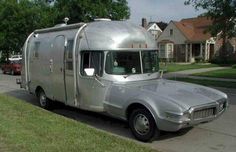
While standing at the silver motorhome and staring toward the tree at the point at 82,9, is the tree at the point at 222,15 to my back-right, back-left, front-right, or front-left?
front-right

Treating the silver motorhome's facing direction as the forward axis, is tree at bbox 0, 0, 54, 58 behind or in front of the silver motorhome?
behind

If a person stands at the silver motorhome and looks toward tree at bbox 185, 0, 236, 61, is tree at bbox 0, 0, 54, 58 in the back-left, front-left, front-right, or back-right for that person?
front-left

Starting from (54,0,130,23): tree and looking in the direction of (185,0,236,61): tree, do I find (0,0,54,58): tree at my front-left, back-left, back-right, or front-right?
back-right

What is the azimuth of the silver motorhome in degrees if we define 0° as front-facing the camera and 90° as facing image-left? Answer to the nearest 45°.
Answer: approximately 315°

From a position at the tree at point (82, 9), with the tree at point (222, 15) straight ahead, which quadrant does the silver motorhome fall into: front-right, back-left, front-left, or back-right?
front-right

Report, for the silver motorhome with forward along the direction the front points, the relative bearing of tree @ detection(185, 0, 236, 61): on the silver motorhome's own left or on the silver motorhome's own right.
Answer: on the silver motorhome's own left

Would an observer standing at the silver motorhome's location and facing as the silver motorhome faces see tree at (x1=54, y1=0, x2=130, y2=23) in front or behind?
behind
